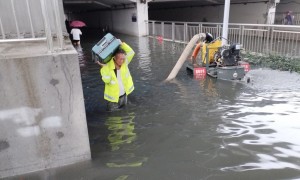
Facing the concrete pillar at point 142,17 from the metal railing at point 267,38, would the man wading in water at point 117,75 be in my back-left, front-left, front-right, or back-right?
back-left

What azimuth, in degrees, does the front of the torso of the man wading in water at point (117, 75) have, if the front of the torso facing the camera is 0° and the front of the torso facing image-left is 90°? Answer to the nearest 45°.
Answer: approximately 315°

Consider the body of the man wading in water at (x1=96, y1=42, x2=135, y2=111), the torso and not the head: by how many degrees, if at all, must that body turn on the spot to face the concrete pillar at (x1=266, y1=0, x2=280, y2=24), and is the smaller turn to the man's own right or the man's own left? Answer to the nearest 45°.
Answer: approximately 90° to the man's own left

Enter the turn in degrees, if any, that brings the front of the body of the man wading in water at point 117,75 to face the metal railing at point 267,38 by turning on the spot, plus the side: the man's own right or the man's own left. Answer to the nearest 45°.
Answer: approximately 90° to the man's own left

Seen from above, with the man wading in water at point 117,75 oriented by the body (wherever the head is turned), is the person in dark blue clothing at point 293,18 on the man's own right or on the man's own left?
on the man's own left

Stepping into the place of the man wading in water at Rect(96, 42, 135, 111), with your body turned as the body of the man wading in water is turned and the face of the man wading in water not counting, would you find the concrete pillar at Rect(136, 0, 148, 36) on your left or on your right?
on your left
